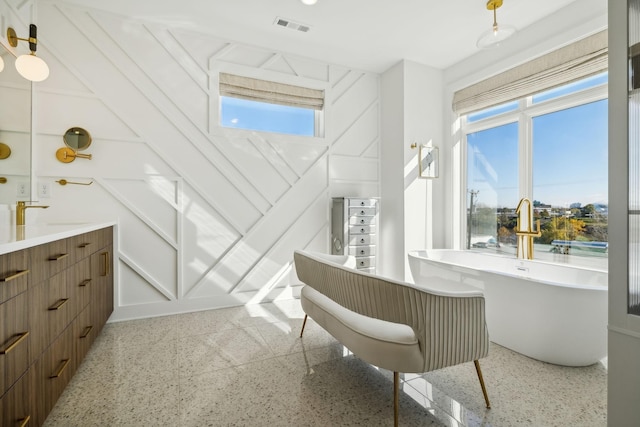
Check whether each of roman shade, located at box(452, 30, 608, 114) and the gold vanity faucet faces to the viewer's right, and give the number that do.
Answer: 1

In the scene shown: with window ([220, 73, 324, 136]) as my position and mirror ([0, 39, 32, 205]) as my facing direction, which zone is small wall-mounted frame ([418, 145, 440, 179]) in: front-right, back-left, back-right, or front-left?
back-left

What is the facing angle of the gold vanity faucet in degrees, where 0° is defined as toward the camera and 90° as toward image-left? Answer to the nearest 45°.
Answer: approximately 270°

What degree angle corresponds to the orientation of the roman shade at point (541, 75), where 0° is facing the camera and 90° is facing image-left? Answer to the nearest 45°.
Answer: approximately 45°

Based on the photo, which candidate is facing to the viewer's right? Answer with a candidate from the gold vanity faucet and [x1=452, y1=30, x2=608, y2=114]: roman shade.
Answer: the gold vanity faucet

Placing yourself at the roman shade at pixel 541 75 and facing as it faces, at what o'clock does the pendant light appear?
The pendant light is roughly at 11 o'clock from the roman shade.
